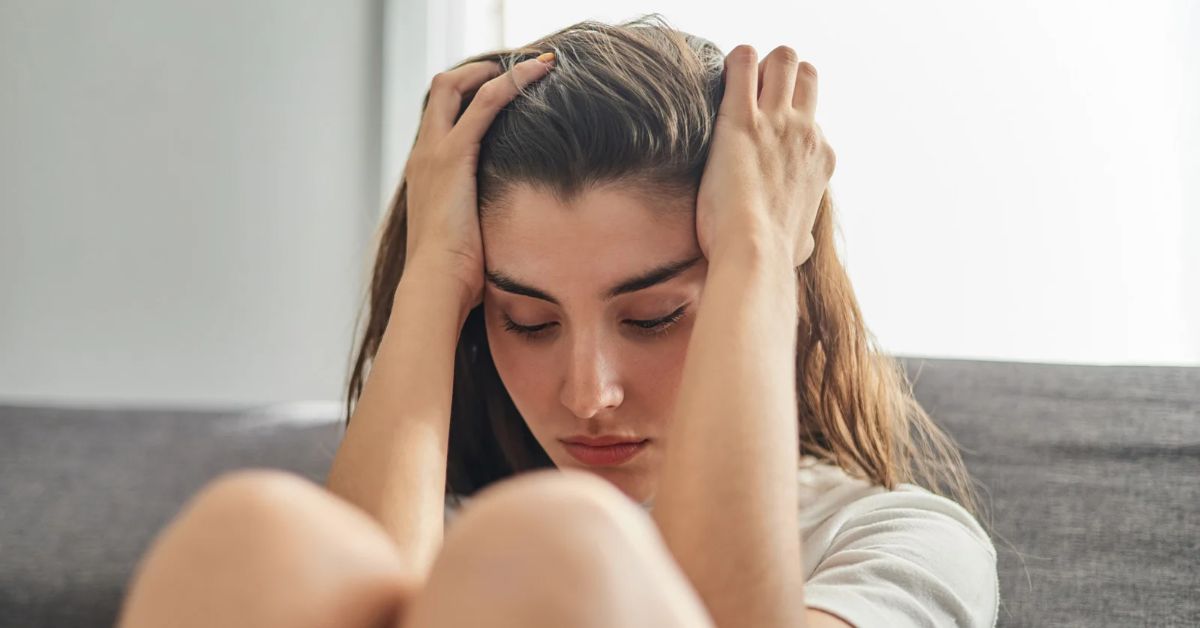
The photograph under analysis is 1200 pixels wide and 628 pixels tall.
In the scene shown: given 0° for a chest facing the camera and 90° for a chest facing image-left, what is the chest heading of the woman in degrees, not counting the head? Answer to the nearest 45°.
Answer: approximately 45°

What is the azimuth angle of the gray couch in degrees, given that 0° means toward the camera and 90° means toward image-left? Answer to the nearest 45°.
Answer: approximately 0°
